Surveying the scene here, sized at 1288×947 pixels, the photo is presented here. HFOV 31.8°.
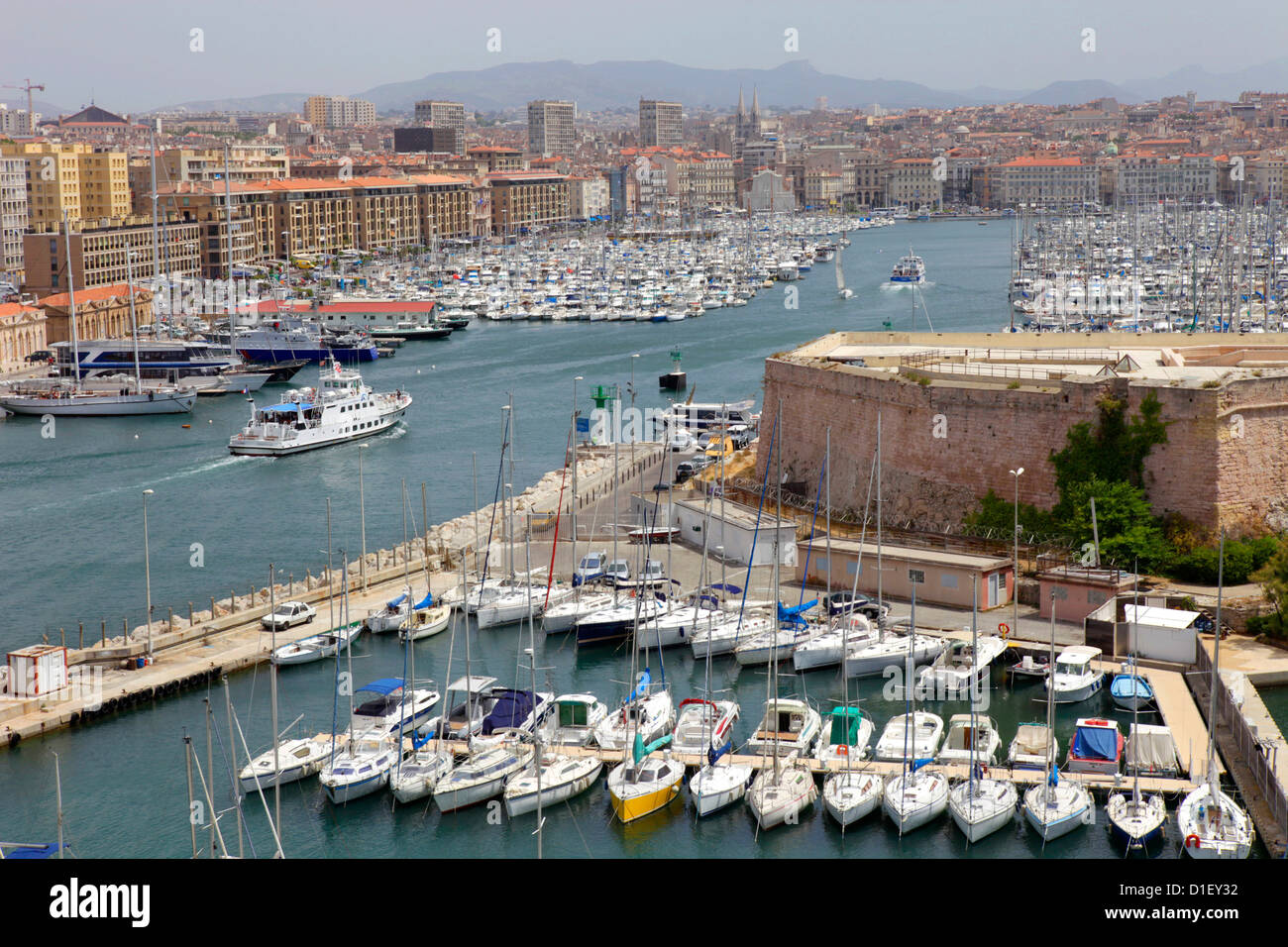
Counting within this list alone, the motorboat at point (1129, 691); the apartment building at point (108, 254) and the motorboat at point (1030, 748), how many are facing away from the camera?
1

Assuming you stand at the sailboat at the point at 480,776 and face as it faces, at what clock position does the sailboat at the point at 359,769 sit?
the sailboat at the point at 359,769 is roughly at 2 o'clock from the sailboat at the point at 480,776.

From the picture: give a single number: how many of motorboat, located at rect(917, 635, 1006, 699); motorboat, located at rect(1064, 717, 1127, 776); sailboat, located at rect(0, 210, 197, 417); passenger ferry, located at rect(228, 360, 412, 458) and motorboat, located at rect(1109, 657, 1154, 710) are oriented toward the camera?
1

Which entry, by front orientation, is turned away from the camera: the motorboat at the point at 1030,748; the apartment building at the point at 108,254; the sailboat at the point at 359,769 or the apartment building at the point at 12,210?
the motorboat at the point at 1030,748

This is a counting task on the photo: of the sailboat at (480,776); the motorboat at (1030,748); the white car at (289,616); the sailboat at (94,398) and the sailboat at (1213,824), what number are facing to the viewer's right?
1

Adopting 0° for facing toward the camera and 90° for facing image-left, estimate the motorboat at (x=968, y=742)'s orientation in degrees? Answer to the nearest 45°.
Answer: approximately 180°

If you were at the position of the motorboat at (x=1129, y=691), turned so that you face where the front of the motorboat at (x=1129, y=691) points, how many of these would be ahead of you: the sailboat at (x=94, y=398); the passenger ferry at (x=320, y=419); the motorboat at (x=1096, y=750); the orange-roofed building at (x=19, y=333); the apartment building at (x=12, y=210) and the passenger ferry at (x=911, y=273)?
1

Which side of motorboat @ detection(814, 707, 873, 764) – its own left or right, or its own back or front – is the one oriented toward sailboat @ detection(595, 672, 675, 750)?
left

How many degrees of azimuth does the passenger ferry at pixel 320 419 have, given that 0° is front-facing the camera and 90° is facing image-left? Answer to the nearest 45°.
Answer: approximately 225°

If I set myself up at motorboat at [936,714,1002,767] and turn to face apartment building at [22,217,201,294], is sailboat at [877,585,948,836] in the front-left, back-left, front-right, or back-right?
back-left
